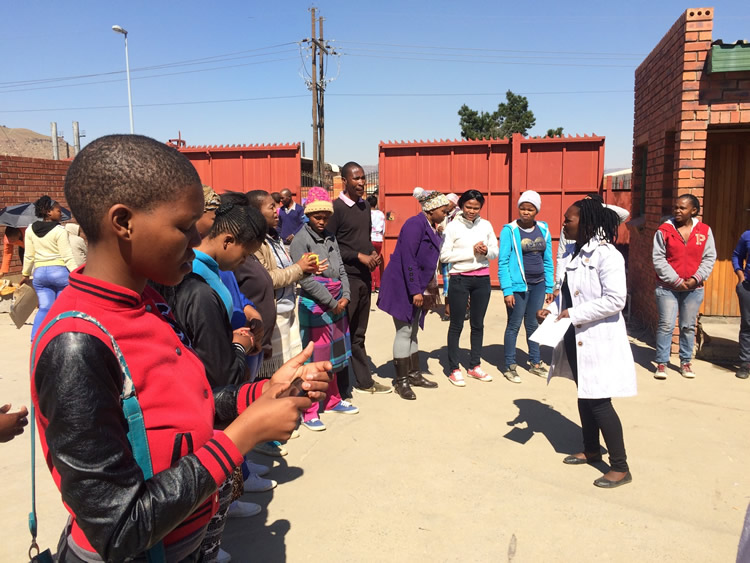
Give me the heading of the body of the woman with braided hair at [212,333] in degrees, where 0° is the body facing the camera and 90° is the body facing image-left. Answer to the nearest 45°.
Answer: approximately 270°

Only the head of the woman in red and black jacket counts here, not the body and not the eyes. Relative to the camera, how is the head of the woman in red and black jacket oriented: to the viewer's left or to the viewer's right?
to the viewer's right

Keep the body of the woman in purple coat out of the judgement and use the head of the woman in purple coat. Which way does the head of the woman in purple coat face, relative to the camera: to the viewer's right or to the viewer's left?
to the viewer's right

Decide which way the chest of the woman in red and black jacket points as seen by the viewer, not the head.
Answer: to the viewer's right

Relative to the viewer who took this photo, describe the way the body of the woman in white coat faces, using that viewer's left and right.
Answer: facing to the left of the viewer

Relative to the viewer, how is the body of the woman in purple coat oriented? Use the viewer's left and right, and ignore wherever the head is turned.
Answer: facing to the right of the viewer

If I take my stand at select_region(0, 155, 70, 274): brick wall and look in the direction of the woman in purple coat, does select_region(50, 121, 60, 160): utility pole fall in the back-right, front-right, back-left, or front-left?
back-left
